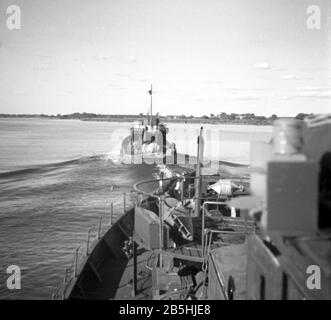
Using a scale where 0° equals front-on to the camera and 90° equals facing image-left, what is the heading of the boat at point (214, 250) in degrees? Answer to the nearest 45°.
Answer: approximately 180°
